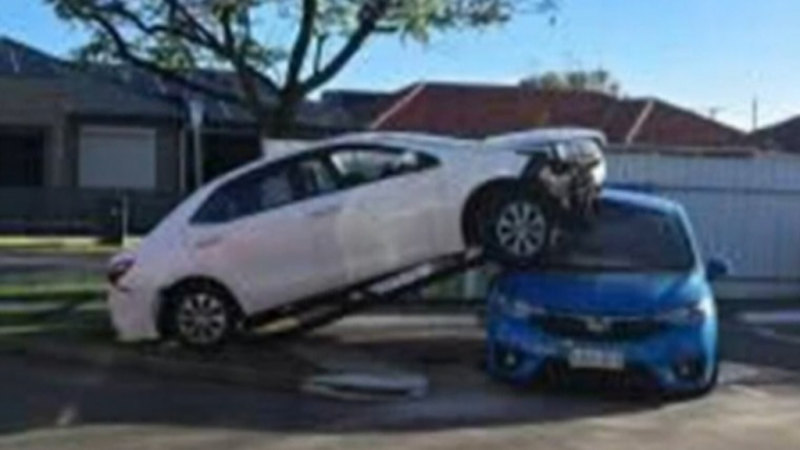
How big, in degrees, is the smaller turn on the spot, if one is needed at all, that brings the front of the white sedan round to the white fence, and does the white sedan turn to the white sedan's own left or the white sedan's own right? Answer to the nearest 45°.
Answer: approximately 45° to the white sedan's own left

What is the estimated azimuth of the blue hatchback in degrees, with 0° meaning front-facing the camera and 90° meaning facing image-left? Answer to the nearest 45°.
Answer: approximately 0°

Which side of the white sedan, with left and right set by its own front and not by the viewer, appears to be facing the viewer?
right

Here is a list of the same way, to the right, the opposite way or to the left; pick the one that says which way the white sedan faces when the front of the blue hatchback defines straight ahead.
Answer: to the left

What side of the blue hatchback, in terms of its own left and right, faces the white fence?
back

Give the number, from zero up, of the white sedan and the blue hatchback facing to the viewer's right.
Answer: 1
